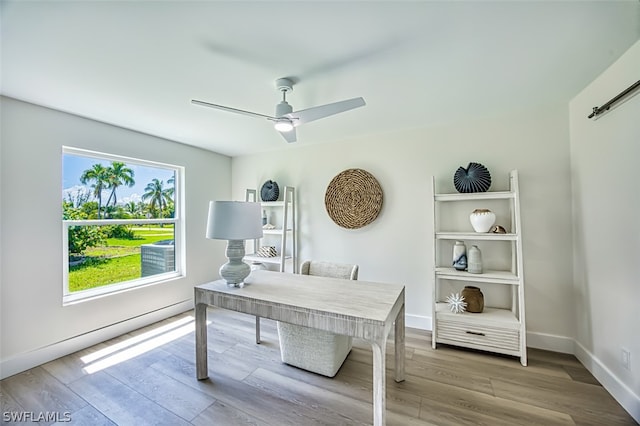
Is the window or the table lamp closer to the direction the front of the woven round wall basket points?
the table lamp

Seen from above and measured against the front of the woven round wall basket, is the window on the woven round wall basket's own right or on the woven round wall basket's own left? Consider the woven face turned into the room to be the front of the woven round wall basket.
on the woven round wall basket's own right

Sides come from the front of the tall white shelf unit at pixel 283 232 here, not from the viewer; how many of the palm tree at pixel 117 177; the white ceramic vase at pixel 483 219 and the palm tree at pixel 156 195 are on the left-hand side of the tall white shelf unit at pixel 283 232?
1

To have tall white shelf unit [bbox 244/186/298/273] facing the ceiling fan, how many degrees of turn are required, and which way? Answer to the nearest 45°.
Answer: approximately 45° to its left

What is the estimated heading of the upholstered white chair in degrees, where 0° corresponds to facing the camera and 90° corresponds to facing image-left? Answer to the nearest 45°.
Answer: approximately 45°

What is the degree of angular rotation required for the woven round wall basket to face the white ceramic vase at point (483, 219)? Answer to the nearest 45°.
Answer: approximately 45° to its left

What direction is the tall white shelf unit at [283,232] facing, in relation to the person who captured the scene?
facing the viewer and to the left of the viewer

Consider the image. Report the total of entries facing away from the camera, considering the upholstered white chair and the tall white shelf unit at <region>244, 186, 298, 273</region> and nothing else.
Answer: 0

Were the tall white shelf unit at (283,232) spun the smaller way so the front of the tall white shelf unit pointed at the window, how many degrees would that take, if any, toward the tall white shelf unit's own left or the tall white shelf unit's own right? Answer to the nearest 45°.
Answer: approximately 45° to the tall white shelf unit's own right

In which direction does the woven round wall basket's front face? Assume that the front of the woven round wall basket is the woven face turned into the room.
toward the camera

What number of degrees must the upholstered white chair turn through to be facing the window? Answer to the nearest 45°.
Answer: approximately 45° to its right

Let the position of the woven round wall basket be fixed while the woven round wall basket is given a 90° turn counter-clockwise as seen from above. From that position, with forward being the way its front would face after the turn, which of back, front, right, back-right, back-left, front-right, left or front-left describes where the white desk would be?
right

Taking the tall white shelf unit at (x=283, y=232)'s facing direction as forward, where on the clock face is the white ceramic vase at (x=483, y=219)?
The white ceramic vase is roughly at 9 o'clock from the tall white shelf unit.

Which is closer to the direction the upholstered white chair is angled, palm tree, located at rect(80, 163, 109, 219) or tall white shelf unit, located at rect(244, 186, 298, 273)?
the palm tree
